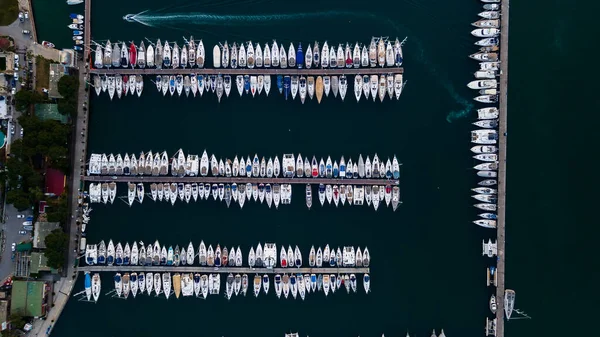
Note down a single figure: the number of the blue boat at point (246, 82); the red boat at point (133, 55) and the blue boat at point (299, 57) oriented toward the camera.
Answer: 1

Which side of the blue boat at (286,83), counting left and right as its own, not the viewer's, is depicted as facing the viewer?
front

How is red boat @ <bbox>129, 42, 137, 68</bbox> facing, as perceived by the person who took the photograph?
facing away from the viewer

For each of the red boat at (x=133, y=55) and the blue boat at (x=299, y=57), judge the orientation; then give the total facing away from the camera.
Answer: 2

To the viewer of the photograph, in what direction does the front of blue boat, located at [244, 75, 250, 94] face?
facing the viewer

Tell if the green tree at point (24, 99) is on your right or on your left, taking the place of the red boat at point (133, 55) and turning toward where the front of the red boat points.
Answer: on your left

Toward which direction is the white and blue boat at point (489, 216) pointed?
to the viewer's left

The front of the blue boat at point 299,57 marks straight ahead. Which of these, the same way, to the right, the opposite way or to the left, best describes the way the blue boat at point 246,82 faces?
the opposite way

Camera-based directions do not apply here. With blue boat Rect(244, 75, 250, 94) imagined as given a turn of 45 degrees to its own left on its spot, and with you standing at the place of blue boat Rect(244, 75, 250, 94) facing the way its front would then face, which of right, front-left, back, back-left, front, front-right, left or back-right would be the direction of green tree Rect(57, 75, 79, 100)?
back-right

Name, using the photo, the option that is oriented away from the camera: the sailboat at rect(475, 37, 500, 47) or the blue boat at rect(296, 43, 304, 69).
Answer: the blue boat

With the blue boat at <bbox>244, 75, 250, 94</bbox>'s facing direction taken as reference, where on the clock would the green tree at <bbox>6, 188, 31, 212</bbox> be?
The green tree is roughly at 3 o'clock from the blue boat.

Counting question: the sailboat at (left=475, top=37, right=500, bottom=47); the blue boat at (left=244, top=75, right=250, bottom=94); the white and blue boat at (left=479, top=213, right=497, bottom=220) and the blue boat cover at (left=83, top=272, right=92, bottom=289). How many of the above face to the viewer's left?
2

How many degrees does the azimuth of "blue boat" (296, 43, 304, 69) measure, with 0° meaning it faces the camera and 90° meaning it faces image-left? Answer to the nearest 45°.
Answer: approximately 180°

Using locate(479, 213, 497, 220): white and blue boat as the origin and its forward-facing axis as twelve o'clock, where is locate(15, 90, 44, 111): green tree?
The green tree is roughly at 11 o'clock from the white and blue boat.
